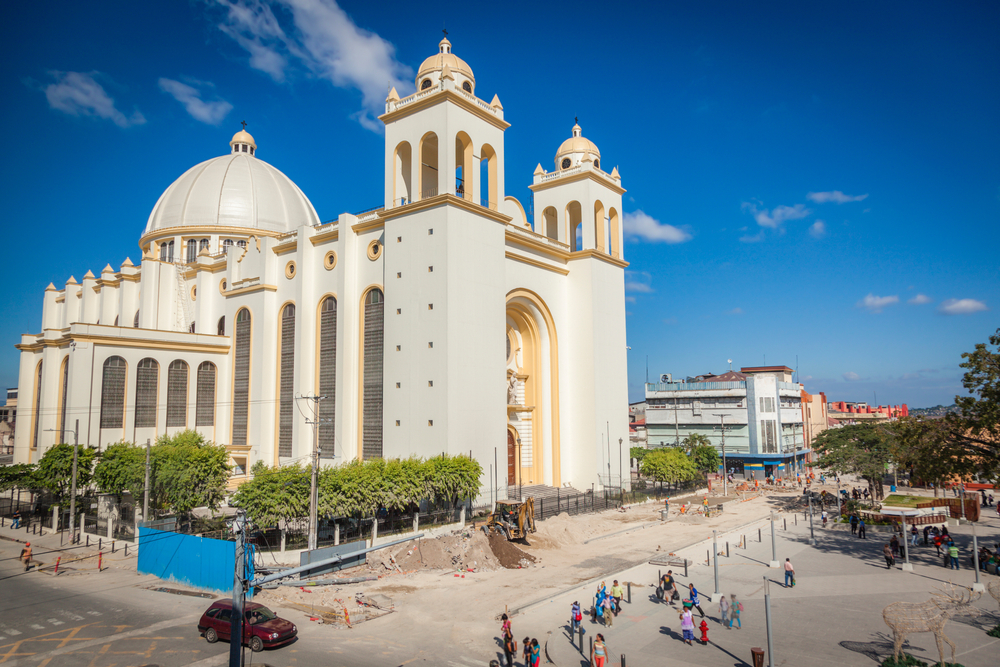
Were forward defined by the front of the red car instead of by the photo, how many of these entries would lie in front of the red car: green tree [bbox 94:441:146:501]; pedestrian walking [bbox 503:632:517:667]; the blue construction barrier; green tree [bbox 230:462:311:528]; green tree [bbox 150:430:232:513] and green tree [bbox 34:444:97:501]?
1

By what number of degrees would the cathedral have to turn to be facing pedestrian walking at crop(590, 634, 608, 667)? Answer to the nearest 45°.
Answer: approximately 45° to its right

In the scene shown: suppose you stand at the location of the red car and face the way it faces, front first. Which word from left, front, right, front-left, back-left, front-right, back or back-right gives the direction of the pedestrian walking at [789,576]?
front-left

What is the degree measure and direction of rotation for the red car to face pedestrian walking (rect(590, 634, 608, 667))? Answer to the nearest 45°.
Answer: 0° — it already faces them

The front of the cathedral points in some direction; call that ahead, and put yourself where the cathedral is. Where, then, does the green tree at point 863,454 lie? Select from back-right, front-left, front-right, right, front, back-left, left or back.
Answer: front-left

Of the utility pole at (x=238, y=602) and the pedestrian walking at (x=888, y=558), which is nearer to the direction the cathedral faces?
the pedestrian walking

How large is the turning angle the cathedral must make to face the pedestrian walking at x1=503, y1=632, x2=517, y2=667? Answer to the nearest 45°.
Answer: approximately 45° to its right

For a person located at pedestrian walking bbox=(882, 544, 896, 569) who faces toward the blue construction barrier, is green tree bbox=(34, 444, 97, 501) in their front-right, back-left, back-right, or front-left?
front-right

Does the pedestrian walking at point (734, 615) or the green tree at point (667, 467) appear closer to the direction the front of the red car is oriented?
the pedestrian walking

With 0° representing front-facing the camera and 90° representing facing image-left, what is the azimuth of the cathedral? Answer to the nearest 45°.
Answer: approximately 315°
